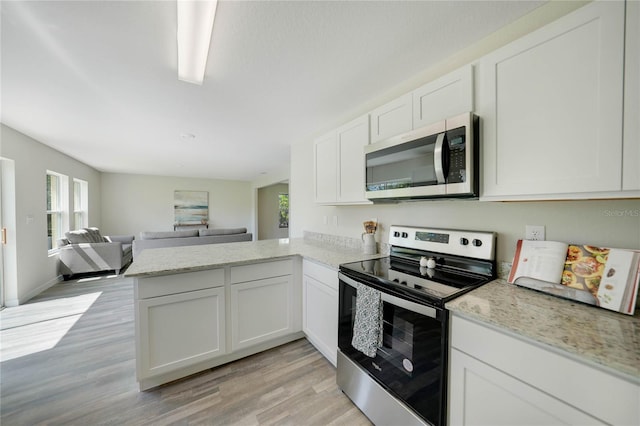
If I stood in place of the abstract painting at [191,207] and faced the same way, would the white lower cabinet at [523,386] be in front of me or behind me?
in front

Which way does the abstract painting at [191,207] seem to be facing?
toward the camera

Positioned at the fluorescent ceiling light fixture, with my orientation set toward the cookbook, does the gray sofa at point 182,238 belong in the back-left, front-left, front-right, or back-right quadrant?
back-left

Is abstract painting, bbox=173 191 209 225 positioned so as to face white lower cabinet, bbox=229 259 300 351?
yes

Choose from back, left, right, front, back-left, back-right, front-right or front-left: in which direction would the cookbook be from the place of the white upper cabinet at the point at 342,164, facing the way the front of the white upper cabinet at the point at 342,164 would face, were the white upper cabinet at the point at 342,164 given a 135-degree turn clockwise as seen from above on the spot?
back-right

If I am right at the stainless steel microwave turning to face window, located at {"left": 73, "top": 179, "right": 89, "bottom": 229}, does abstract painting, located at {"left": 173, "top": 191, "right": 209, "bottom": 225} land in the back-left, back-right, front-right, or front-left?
front-right

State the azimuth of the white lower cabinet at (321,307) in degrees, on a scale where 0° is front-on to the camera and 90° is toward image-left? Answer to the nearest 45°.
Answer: approximately 45°

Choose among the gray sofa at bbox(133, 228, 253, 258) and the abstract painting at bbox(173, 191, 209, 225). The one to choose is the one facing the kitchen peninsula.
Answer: the abstract painting

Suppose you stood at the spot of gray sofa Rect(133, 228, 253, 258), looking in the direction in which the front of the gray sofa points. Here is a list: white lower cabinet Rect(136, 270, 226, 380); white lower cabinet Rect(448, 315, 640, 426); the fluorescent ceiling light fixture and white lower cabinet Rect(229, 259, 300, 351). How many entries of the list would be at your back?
4

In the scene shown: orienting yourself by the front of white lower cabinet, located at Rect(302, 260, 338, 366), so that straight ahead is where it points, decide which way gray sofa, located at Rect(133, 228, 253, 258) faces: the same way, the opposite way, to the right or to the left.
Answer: to the right

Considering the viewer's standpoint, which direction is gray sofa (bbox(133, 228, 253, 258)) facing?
facing away from the viewer

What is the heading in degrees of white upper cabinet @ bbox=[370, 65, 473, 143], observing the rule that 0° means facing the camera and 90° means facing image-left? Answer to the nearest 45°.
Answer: approximately 45°

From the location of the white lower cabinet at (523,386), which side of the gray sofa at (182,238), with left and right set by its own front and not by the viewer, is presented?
back

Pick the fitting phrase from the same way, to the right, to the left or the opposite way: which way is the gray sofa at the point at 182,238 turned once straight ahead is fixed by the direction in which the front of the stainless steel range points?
to the right

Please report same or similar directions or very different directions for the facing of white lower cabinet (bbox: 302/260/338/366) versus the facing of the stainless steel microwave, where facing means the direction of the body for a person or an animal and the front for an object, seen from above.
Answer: same or similar directions

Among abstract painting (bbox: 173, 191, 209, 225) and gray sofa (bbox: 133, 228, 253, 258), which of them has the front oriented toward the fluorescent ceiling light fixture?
the abstract painting

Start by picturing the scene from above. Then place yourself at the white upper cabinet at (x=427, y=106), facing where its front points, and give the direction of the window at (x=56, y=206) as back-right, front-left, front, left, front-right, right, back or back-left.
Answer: front-right
